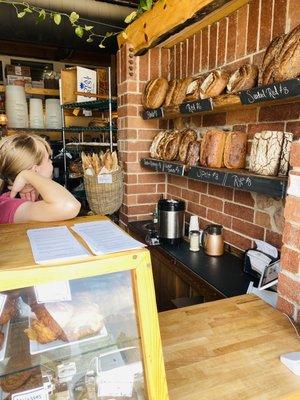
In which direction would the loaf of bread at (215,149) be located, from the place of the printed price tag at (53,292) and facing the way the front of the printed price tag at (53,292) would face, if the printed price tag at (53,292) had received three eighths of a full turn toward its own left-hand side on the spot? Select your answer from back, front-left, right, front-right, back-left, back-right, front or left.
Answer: front

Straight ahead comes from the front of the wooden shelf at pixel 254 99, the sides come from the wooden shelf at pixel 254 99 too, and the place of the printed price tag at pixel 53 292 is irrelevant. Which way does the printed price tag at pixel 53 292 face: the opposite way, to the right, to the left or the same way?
to the left

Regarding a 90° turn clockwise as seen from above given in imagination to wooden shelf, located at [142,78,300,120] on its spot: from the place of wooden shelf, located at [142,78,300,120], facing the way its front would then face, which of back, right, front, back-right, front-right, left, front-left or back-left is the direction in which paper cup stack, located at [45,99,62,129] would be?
front

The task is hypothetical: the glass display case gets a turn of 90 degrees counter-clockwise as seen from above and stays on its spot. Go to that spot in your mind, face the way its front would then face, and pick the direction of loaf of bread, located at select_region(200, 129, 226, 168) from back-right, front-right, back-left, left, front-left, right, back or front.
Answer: front-left

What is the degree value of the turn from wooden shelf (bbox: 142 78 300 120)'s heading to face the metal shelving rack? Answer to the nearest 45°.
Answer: approximately 90° to its right

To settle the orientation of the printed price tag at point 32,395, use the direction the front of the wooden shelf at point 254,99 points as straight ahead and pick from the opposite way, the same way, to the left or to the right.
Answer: to the left

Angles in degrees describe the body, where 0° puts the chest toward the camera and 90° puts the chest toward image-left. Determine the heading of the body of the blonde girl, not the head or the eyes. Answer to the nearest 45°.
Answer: approximately 225°

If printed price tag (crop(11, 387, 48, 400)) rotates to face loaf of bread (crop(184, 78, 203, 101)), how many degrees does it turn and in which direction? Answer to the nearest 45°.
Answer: approximately 135° to its left

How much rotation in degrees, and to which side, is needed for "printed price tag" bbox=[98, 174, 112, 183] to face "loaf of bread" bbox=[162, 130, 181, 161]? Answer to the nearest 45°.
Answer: approximately 45° to its left

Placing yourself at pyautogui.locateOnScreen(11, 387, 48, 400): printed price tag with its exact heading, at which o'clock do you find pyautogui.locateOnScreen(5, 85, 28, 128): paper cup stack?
The paper cup stack is roughly at 6 o'clock from the printed price tag.

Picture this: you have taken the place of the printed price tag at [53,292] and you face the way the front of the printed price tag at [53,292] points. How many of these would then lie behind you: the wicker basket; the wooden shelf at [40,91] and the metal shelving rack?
3

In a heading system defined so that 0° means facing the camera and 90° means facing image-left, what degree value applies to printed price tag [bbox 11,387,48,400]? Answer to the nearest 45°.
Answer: approximately 0°

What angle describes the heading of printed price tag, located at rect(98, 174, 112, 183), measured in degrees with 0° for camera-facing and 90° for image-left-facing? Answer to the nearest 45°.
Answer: approximately 0°

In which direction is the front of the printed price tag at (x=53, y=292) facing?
toward the camera
